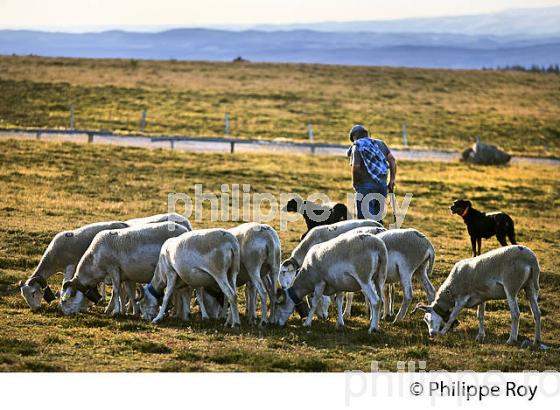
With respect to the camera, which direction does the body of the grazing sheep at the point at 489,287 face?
to the viewer's left

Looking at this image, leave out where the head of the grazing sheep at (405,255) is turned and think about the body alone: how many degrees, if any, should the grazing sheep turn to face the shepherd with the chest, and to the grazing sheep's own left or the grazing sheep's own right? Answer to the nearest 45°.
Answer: approximately 90° to the grazing sheep's own right

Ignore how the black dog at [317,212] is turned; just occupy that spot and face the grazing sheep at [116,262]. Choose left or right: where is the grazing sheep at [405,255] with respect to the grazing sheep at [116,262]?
left

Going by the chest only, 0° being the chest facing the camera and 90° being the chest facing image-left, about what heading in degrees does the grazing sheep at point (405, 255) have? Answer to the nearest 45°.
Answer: approximately 90°

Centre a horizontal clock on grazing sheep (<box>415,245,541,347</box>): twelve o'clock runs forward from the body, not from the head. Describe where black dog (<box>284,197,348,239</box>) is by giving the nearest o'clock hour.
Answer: The black dog is roughly at 2 o'clock from the grazing sheep.

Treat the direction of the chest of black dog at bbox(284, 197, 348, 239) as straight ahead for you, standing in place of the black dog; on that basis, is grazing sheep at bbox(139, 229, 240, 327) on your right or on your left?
on your left

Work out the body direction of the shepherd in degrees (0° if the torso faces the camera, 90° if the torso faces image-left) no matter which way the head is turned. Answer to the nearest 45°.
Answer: approximately 135°

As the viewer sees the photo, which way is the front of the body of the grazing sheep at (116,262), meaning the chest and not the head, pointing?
to the viewer's left

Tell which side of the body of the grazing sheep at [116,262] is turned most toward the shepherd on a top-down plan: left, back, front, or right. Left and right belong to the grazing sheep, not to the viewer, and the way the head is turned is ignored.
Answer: back

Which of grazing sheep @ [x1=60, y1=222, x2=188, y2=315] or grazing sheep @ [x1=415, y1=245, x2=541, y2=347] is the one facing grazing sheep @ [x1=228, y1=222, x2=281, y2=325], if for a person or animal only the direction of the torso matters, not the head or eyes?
grazing sheep @ [x1=415, y1=245, x2=541, y2=347]

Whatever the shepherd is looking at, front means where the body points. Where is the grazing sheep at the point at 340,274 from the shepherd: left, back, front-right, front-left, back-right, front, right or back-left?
back-left

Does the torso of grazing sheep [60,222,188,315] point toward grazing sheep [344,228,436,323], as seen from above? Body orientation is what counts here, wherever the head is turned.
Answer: no

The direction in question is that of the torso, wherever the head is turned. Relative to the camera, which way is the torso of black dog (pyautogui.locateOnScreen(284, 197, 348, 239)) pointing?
to the viewer's left

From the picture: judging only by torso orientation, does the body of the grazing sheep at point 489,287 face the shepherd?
no
